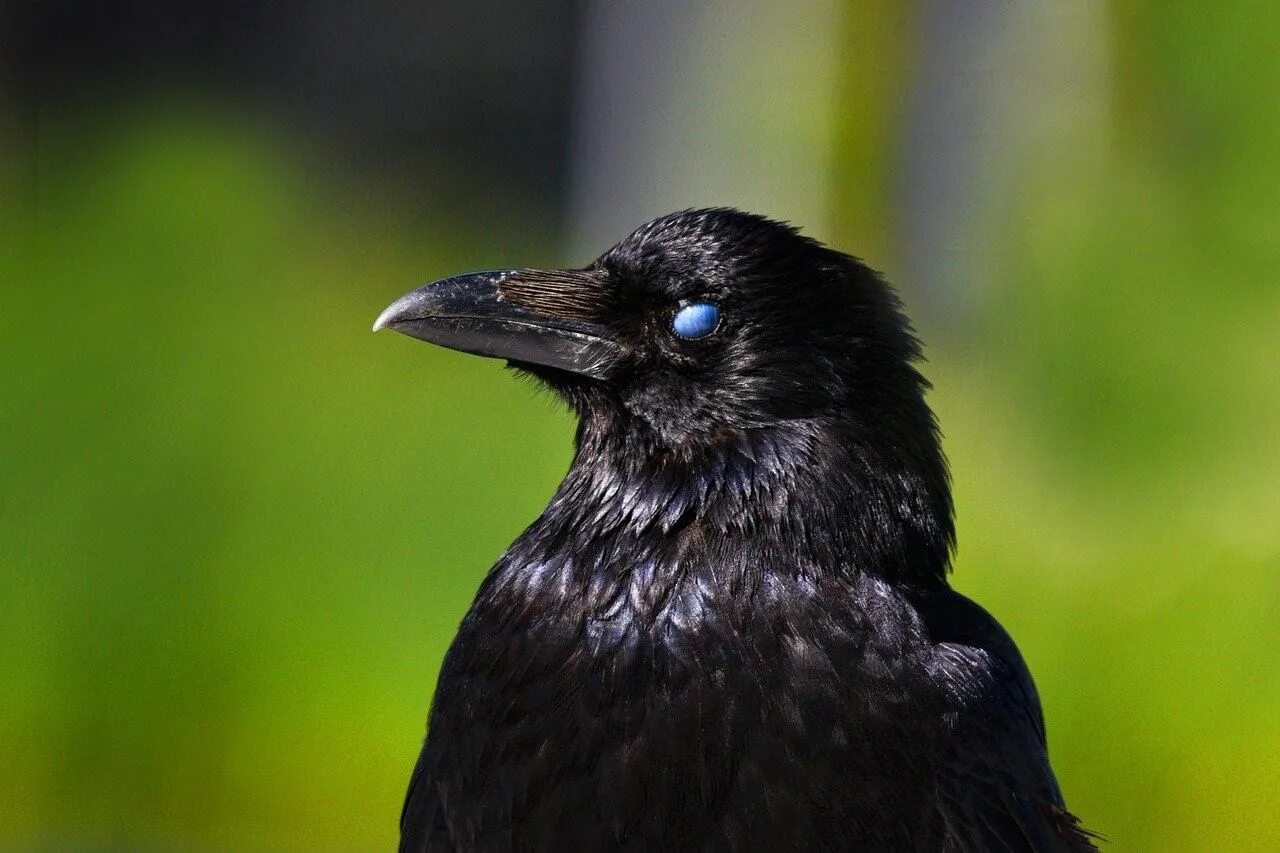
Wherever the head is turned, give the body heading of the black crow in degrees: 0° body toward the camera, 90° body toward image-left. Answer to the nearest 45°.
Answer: approximately 45°
